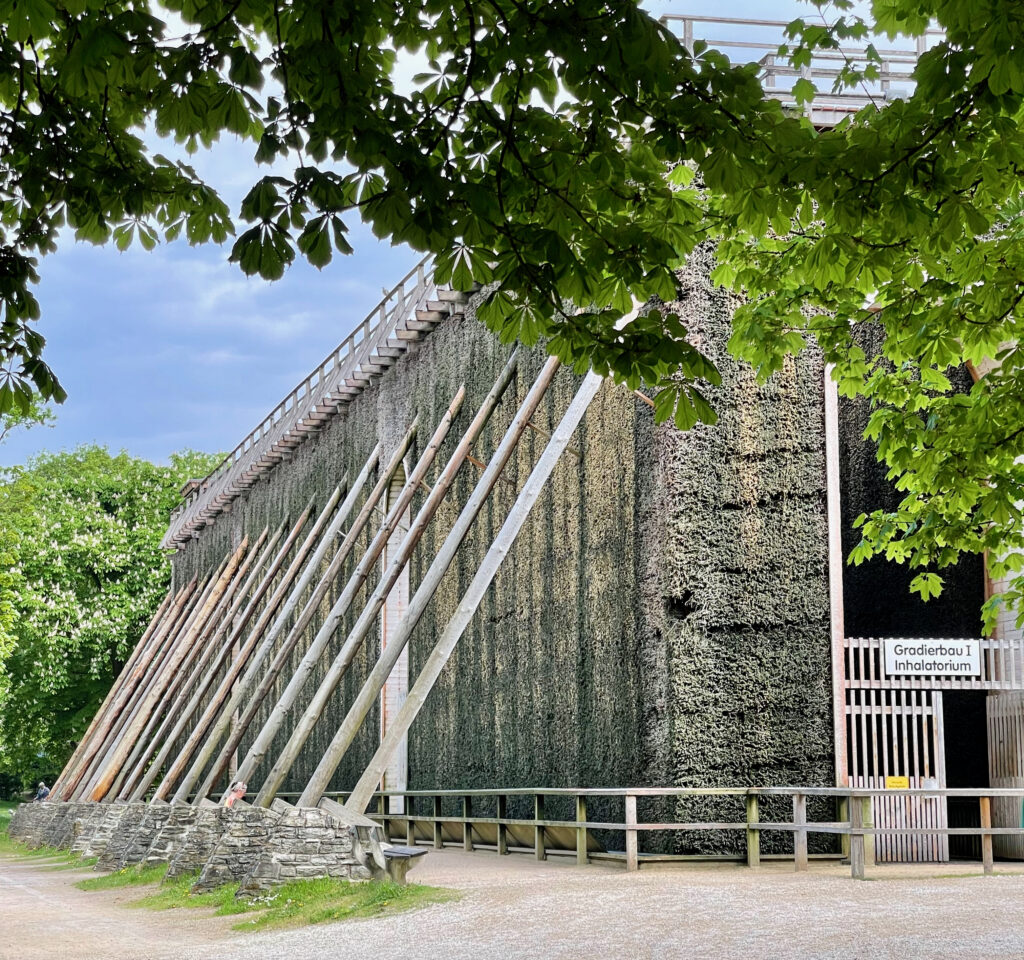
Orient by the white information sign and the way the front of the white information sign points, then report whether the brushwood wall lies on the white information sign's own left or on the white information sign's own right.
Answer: on the white information sign's own right

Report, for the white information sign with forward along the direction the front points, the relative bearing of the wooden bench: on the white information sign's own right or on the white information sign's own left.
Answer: on the white information sign's own right

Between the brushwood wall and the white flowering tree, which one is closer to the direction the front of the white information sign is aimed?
the brushwood wall

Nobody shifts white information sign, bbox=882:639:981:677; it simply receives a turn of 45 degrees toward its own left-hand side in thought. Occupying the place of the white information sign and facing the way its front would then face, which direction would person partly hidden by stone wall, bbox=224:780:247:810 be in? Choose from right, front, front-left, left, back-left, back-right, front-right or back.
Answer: back-right

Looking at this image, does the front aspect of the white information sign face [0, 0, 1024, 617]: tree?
yes

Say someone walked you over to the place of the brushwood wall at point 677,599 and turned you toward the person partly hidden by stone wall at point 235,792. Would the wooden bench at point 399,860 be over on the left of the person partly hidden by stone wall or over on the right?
left

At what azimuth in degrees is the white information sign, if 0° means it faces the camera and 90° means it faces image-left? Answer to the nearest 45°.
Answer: approximately 0°

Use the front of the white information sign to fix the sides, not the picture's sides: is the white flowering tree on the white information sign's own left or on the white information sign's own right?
on the white information sign's own right
